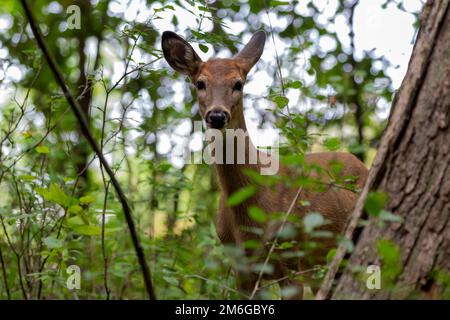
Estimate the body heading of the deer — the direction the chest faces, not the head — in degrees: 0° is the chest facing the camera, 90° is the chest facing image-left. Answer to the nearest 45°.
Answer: approximately 45°

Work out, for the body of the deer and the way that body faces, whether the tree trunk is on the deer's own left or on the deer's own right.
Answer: on the deer's own left
